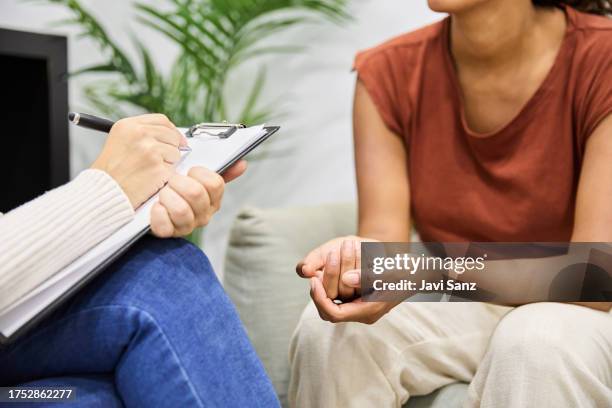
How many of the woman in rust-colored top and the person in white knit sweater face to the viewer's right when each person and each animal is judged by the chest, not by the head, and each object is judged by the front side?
1

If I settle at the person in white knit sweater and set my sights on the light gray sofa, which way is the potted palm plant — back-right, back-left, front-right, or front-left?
front-left

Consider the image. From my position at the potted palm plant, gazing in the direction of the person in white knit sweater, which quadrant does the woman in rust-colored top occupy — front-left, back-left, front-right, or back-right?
front-left

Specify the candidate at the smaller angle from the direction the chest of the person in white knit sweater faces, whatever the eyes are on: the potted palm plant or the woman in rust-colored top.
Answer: the woman in rust-colored top

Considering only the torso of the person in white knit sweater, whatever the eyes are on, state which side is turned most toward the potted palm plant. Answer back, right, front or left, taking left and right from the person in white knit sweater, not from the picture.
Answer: left

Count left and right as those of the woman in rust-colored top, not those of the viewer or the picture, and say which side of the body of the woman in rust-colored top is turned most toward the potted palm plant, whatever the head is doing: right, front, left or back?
right

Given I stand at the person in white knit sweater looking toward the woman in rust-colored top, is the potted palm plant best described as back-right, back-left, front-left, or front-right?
front-left

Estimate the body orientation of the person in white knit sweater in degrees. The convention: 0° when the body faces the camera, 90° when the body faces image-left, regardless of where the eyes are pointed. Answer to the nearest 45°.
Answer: approximately 270°

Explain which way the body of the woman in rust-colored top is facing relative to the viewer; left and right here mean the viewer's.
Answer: facing the viewer and to the left of the viewer

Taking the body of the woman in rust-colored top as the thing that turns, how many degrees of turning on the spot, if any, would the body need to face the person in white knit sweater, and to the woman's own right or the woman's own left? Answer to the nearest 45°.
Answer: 0° — they already face them
